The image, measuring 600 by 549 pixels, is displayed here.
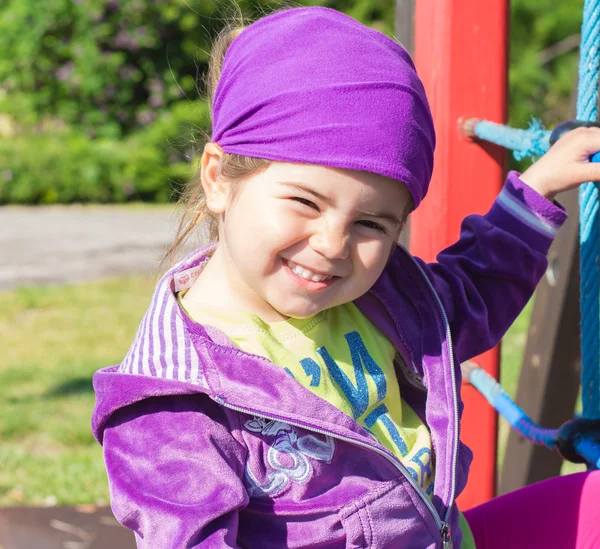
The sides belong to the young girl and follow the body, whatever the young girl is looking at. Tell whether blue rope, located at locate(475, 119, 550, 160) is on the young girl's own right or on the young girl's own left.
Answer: on the young girl's own left

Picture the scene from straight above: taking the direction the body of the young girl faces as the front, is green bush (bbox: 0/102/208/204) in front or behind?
behind

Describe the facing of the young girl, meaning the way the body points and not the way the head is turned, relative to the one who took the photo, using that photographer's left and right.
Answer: facing the viewer and to the right of the viewer

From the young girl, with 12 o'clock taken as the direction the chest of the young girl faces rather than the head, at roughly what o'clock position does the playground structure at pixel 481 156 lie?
The playground structure is roughly at 8 o'clock from the young girl.
